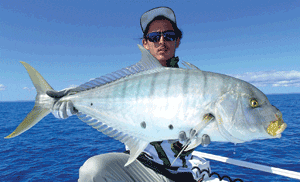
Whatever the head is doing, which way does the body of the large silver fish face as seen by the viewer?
to the viewer's right
